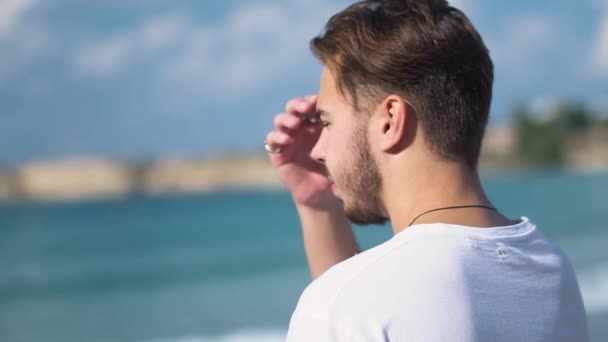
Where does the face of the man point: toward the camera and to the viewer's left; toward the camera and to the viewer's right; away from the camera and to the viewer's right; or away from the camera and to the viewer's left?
away from the camera and to the viewer's left

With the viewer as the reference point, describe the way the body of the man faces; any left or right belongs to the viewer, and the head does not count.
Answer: facing away from the viewer and to the left of the viewer
